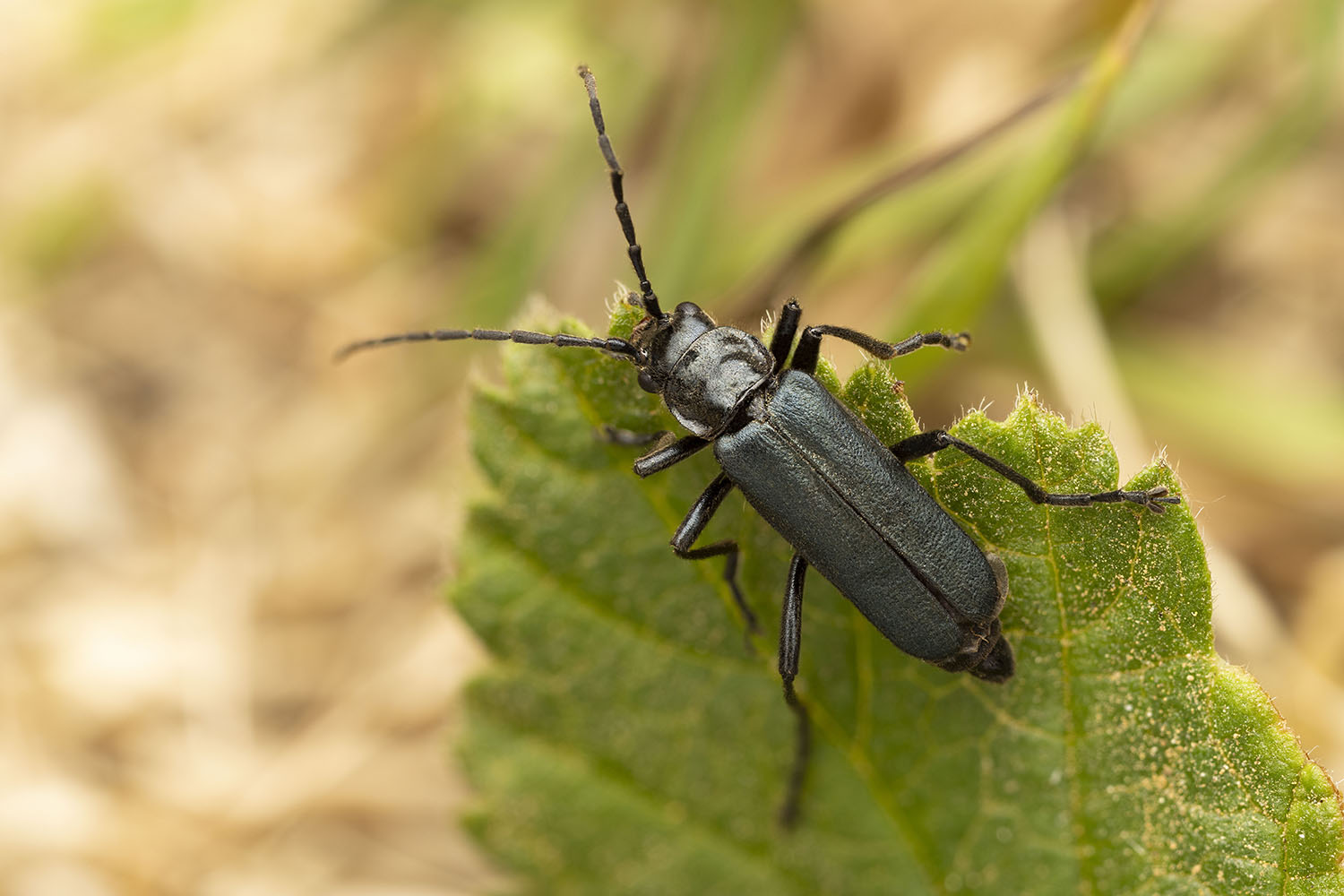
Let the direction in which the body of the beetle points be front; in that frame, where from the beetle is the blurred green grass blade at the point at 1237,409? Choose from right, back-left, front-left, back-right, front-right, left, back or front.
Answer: right

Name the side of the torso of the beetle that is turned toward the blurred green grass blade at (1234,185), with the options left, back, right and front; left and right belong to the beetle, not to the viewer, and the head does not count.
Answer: right

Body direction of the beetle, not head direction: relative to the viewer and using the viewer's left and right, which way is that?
facing away from the viewer and to the left of the viewer
